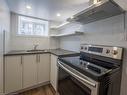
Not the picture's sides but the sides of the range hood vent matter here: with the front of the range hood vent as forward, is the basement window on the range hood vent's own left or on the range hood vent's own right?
on the range hood vent's own right

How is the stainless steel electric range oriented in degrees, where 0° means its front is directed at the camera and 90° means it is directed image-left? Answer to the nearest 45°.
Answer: approximately 45°

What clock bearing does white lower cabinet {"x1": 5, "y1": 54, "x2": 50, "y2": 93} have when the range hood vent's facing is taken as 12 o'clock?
The white lower cabinet is roughly at 2 o'clock from the range hood vent.

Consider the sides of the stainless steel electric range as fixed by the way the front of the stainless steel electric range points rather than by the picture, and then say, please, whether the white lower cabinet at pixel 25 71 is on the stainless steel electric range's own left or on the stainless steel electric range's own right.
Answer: on the stainless steel electric range's own right

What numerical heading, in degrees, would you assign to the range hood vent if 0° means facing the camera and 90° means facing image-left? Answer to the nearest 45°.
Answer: approximately 45°
